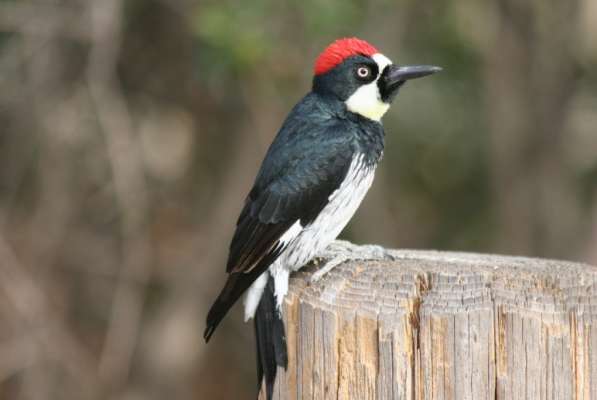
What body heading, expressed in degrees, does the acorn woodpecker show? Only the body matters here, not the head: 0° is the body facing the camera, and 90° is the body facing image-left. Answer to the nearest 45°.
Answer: approximately 270°
